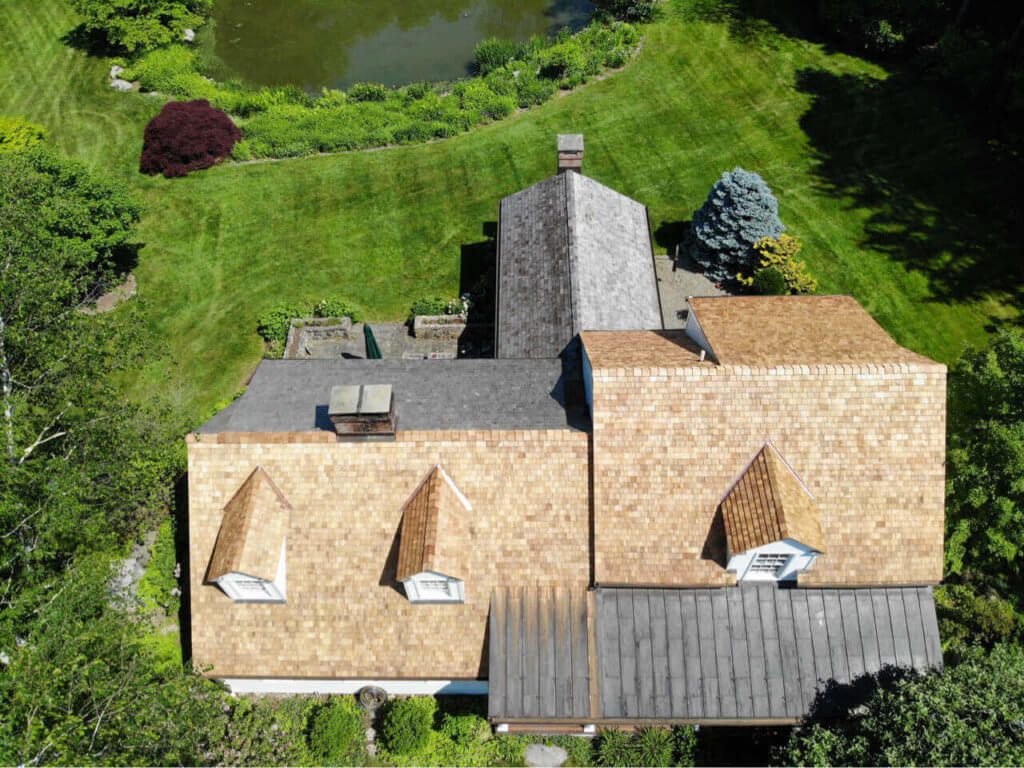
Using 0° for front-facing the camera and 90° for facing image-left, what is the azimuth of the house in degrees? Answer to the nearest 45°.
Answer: approximately 0°

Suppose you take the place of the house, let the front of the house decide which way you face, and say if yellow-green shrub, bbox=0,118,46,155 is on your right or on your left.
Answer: on your right

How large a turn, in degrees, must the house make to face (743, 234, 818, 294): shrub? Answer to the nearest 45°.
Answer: approximately 135° to its left

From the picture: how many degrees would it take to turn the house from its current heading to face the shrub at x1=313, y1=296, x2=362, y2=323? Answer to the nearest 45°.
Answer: approximately 135° to its right

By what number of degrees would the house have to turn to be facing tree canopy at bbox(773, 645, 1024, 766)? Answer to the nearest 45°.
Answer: approximately 90° to its left

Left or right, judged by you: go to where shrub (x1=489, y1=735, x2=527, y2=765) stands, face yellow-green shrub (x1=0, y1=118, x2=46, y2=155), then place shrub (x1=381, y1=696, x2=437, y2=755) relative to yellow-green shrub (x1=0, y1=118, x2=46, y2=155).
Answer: left

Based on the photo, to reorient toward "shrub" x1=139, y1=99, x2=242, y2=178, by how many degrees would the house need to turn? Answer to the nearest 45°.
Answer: approximately 135° to its right
